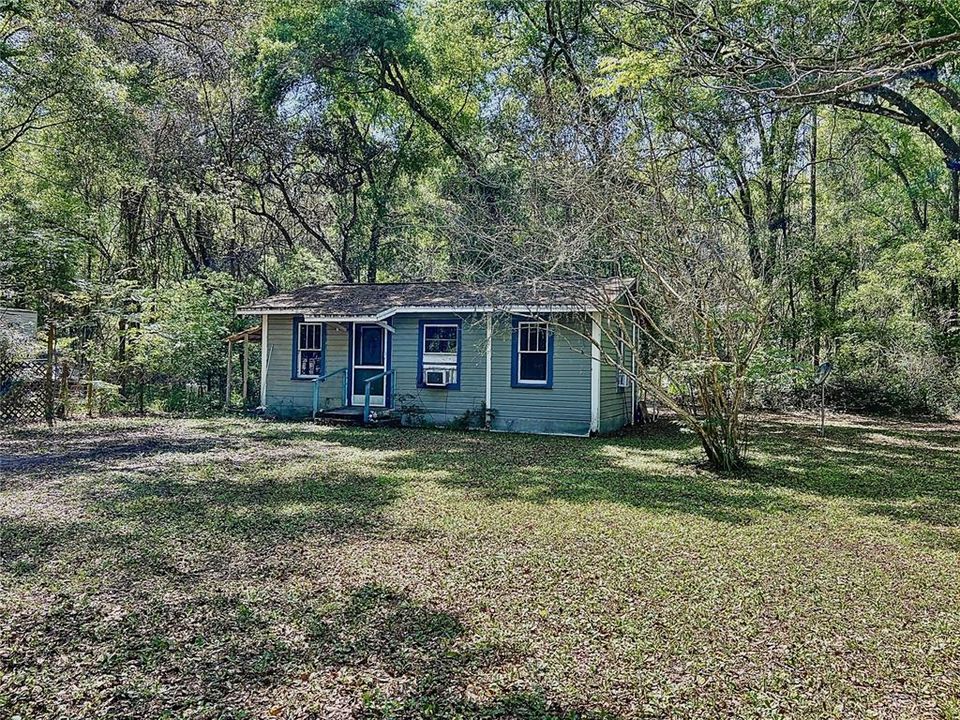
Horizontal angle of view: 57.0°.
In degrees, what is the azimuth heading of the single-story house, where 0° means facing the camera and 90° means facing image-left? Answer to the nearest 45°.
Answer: approximately 0°

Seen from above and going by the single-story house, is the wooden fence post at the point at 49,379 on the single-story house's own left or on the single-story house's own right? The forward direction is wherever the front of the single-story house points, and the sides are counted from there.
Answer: on the single-story house's own right

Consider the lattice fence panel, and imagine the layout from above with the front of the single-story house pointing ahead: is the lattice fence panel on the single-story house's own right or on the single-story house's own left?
on the single-story house's own right
